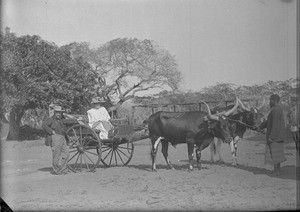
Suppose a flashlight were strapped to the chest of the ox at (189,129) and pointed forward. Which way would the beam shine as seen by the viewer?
to the viewer's right

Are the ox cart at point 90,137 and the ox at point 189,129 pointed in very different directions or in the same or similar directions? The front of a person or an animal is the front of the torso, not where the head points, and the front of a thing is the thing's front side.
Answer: same or similar directions

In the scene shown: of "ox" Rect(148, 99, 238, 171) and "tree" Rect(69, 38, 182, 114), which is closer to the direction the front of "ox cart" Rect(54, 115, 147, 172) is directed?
the ox

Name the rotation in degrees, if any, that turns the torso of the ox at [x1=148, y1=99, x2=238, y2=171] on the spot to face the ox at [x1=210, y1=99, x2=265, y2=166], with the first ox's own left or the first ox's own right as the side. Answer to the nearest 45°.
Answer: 0° — it already faces it

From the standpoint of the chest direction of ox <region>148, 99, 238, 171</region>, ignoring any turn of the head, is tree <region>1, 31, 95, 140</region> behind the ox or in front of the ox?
behind

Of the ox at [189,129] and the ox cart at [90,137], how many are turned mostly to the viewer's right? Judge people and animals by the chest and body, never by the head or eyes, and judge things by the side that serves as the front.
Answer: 2

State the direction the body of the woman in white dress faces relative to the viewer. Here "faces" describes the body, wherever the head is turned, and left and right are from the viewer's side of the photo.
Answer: facing the viewer and to the right of the viewer

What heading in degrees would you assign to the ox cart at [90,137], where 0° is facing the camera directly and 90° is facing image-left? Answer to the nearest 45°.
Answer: approximately 270°

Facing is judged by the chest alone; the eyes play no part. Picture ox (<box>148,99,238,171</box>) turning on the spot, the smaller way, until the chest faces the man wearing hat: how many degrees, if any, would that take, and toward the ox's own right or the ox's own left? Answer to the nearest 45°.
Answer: approximately 180°

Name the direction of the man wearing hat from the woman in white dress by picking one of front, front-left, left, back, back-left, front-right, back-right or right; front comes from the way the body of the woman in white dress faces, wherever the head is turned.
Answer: front-right

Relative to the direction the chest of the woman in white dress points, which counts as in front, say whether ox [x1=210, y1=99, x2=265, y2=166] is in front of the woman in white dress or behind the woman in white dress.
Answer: in front

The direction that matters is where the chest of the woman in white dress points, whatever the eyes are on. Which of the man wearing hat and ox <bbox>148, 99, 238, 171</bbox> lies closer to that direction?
the ox
